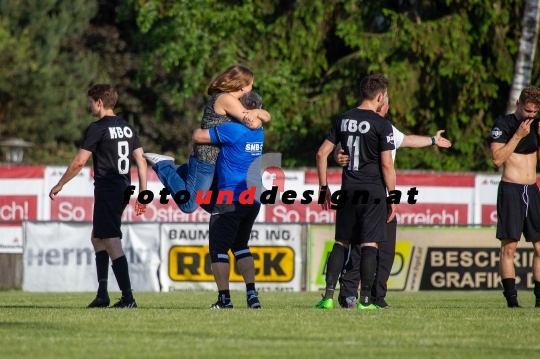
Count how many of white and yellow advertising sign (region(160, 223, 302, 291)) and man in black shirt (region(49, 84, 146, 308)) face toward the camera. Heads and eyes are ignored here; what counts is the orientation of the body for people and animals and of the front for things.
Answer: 1

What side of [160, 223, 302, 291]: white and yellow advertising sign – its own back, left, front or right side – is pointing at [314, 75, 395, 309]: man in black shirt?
front

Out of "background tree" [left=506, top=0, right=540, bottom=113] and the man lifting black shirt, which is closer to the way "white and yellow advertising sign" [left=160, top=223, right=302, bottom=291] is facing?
the man lifting black shirt

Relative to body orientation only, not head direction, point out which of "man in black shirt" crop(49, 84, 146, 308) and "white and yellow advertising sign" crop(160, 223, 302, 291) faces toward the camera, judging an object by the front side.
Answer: the white and yellow advertising sign

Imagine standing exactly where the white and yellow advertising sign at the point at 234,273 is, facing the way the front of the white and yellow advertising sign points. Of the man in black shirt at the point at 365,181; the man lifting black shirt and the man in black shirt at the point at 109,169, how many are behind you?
0

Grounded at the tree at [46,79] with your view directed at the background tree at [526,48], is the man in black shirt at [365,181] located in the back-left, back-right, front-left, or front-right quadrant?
front-right

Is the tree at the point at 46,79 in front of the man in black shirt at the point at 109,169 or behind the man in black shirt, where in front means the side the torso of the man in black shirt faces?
in front

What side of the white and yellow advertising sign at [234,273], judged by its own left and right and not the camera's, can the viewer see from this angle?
front

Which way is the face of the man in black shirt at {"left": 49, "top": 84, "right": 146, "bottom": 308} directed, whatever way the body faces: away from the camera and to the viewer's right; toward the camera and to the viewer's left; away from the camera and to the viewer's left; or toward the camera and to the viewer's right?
away from the camera and to the viewer's left

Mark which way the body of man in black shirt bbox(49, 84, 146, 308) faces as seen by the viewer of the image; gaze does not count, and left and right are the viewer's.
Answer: facing away from the viewer and to the left of the viewer

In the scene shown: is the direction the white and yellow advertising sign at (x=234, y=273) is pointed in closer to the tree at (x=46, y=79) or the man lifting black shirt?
the man lifting black shirt
